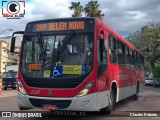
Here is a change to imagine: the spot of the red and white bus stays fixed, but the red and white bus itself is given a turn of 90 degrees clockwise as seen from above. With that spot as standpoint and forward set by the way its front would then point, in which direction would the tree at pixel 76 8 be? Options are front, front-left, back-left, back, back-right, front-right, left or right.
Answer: front-right

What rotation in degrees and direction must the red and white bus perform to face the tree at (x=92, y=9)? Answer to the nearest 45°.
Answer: approximately 135° to its right

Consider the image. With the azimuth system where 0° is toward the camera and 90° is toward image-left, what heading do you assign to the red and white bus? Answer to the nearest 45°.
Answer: approximately 45°
